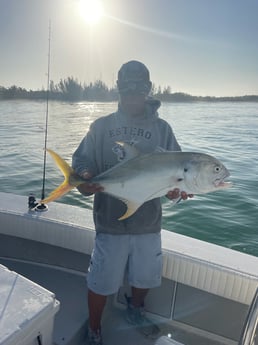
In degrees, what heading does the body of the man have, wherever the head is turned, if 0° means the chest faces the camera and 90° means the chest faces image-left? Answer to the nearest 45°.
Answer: approximately 0°

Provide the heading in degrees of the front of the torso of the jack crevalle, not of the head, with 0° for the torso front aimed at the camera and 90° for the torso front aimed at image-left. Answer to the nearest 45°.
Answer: approximately 270°
